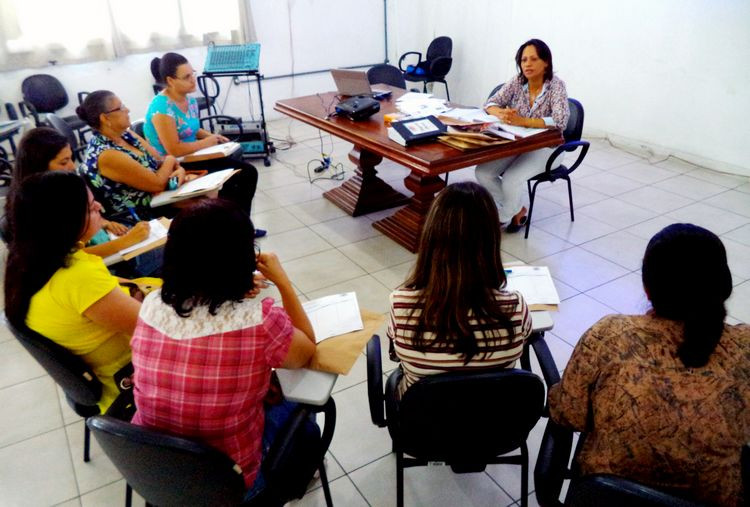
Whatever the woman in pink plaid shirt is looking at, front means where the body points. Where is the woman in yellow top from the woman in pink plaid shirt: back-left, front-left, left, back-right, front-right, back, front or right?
left

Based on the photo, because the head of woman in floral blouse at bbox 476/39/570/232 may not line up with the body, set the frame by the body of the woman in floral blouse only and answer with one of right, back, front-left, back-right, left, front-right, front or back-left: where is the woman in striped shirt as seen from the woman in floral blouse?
front-left

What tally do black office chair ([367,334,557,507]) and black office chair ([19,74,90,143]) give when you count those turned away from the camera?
1

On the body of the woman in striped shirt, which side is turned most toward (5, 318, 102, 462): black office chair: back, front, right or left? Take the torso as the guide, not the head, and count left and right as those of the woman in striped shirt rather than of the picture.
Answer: left

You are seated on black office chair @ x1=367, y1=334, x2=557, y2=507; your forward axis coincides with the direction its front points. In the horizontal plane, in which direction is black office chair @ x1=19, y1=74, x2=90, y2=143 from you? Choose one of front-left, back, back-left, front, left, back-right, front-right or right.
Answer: front-left

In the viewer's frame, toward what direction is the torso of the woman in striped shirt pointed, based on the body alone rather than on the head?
away from the camera

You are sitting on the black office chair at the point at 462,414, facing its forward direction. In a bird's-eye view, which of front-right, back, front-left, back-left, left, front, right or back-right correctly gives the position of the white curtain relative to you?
front-left

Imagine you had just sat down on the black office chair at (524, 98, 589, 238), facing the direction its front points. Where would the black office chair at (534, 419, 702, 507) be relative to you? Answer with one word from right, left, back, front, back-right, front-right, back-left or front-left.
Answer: front-left

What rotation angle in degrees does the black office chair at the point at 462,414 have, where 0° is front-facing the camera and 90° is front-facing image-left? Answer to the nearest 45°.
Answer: approximately 180°

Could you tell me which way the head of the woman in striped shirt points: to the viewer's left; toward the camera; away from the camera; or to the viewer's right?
away from the camera

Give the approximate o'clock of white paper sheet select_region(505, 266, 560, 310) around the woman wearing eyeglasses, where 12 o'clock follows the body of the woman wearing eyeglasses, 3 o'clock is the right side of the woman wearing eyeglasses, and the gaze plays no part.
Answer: The white paper sheet is roughly at 2 o'clock from the woman wearing eyeglasses.

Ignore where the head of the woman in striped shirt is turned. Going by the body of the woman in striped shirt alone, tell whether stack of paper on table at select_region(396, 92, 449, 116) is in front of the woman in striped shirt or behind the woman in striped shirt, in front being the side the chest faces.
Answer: in front

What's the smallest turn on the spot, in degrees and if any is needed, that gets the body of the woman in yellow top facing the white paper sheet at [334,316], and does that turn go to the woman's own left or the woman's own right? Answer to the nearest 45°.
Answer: approximately 90° to the woman's own right

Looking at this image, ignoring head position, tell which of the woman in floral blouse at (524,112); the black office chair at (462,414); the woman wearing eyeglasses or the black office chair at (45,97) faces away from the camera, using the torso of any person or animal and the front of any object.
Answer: the black office chair at (462,414)

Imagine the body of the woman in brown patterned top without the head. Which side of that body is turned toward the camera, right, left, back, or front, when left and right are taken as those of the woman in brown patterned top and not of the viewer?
back

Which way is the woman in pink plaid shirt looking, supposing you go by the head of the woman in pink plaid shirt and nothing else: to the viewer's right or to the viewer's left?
to the viewer's right

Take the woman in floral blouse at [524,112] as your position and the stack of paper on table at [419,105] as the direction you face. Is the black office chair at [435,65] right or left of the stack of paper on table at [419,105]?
right

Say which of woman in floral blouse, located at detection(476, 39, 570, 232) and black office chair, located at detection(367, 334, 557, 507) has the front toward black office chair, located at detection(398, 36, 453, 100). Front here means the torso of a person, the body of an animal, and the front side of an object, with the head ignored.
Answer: black office chair, located at detection(367, 334, 557, 507)
